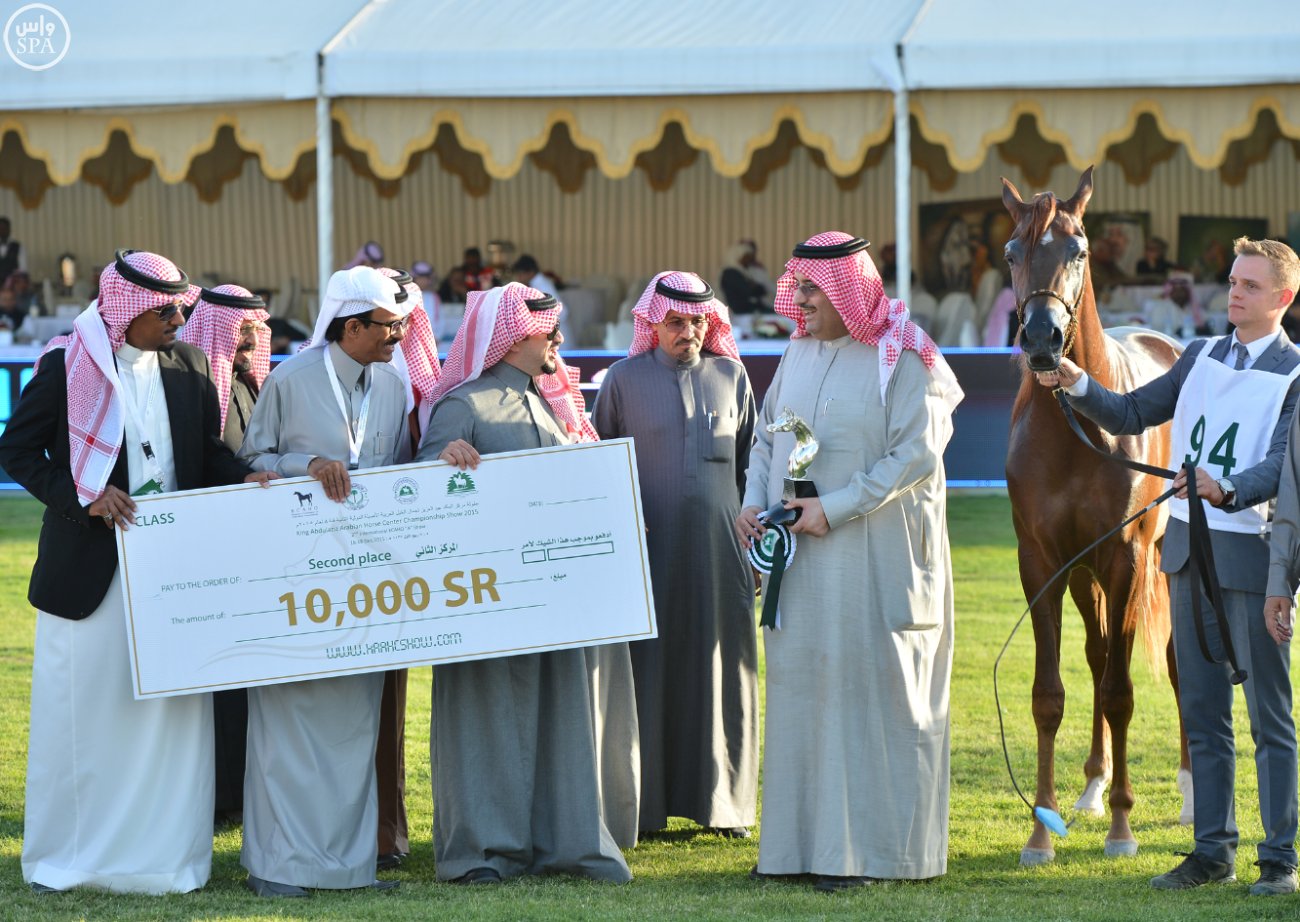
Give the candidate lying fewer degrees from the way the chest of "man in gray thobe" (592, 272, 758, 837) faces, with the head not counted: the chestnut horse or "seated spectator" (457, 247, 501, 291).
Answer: the chestnut horse

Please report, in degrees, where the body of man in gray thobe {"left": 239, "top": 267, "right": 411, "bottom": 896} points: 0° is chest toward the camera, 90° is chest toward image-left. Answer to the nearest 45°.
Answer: approximately 315°

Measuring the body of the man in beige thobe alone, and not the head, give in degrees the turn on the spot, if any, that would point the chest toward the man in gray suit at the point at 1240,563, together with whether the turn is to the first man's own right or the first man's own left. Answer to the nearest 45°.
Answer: approximately 135° to the first man's own left

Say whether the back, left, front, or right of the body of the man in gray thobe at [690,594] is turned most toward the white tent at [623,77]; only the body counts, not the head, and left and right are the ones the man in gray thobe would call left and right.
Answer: back

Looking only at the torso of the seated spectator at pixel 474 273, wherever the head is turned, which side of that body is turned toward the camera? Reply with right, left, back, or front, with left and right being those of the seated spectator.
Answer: front

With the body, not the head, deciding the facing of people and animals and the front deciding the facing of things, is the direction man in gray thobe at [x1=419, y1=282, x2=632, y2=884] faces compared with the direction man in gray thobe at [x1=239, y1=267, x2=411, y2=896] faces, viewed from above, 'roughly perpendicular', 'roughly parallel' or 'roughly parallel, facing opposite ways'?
roughly parallel

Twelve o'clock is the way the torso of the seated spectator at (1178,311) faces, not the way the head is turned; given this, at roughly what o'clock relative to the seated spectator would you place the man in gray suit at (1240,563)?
The man in gray suit is roughly at 12 o'clock from the seated spectator.

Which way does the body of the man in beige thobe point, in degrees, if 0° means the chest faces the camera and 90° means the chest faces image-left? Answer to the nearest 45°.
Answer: approximately 45°

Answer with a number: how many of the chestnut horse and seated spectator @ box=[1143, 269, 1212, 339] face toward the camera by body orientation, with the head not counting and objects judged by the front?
2

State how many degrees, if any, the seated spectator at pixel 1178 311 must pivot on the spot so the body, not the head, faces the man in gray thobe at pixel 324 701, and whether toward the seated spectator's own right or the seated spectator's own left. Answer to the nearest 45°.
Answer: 0° — they already face them

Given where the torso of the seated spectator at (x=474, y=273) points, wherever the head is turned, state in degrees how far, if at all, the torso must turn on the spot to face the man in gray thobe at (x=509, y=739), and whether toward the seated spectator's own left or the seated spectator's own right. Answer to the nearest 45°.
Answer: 0° — they already face them

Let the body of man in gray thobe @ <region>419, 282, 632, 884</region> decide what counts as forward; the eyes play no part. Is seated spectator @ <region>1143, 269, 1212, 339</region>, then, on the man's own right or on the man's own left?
on the man's own left

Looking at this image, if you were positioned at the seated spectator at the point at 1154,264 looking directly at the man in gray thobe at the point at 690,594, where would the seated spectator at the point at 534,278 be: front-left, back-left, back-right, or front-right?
front-right

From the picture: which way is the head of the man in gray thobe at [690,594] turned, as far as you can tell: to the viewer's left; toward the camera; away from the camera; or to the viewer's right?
toward the camera

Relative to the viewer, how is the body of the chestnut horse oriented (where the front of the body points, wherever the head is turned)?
toward the camera
